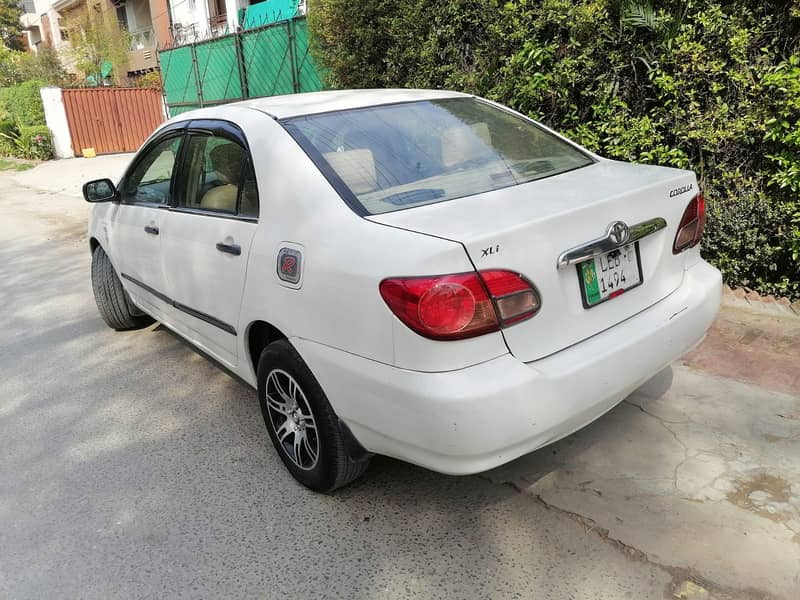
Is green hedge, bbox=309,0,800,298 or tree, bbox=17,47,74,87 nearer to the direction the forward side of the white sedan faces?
the tree

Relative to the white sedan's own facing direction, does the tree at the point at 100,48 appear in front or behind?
in front

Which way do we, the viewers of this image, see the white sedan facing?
facing away from the viewer and to the left of the viewer

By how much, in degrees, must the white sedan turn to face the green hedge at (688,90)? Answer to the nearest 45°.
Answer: approximately 90° to its right

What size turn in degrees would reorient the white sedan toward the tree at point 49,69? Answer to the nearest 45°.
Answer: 0° — it already faces it

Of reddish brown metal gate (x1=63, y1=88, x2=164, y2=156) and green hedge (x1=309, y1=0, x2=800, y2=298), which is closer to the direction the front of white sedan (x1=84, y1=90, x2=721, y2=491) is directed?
the reddish brown metal gate

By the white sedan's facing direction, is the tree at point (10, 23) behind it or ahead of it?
ahead

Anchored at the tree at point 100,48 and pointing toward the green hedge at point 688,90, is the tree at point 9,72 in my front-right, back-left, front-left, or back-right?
back-right

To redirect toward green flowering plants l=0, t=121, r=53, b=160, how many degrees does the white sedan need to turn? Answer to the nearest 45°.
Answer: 0° — it already faces it

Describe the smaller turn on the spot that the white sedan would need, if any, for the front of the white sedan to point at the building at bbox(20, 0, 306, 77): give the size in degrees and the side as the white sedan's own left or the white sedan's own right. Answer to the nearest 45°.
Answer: approximately 45° to the white sedan's own right
